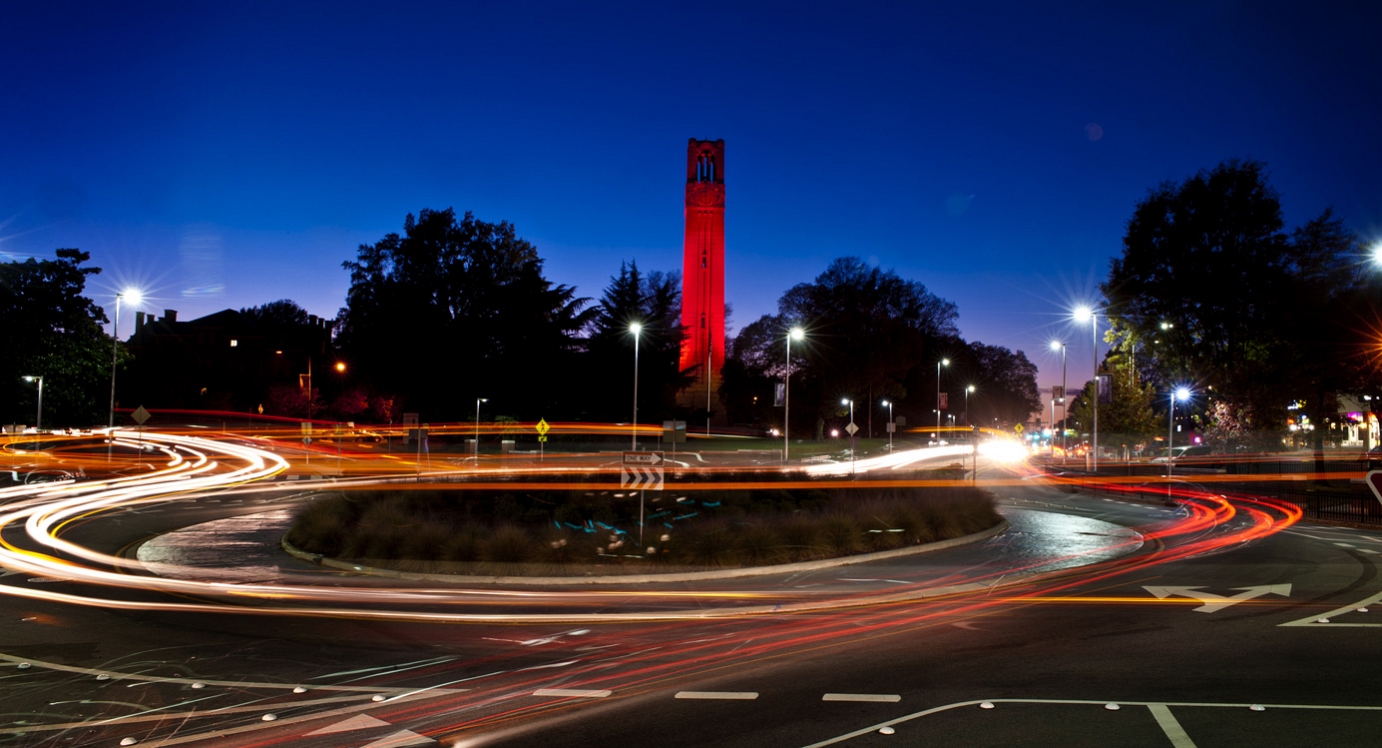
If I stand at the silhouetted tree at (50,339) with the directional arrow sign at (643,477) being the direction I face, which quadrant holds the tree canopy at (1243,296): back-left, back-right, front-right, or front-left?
front-left

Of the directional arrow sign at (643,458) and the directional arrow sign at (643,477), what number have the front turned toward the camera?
2

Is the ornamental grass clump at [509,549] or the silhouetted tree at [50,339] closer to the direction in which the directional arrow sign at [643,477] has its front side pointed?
the ornamental grass clump

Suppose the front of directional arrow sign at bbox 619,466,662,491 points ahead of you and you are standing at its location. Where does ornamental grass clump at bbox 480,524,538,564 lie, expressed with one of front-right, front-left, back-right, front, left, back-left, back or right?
front-right

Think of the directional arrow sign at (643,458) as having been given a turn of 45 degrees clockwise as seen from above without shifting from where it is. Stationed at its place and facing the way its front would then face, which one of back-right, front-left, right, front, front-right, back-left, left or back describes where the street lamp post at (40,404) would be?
right

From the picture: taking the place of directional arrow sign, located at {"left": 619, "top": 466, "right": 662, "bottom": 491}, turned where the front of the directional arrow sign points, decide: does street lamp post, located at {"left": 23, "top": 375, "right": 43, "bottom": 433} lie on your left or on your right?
on your right

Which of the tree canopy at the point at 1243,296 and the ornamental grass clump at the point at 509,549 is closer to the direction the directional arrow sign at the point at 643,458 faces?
the ornamental grass clump

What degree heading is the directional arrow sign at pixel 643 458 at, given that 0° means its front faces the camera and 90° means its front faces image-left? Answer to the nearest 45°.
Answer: approximately 0°

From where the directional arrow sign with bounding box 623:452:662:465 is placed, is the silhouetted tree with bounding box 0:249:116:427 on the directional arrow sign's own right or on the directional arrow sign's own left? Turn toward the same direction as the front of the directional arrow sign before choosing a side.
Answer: on the directional arrow sign's own right

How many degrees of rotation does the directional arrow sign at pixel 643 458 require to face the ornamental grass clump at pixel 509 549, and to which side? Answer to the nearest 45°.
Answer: approximately 45° to its right

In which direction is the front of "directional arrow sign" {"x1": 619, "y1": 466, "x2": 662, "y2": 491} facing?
toward the camera

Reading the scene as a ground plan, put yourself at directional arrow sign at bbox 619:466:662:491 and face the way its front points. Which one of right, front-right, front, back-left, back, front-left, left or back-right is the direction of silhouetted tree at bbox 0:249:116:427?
back-right
